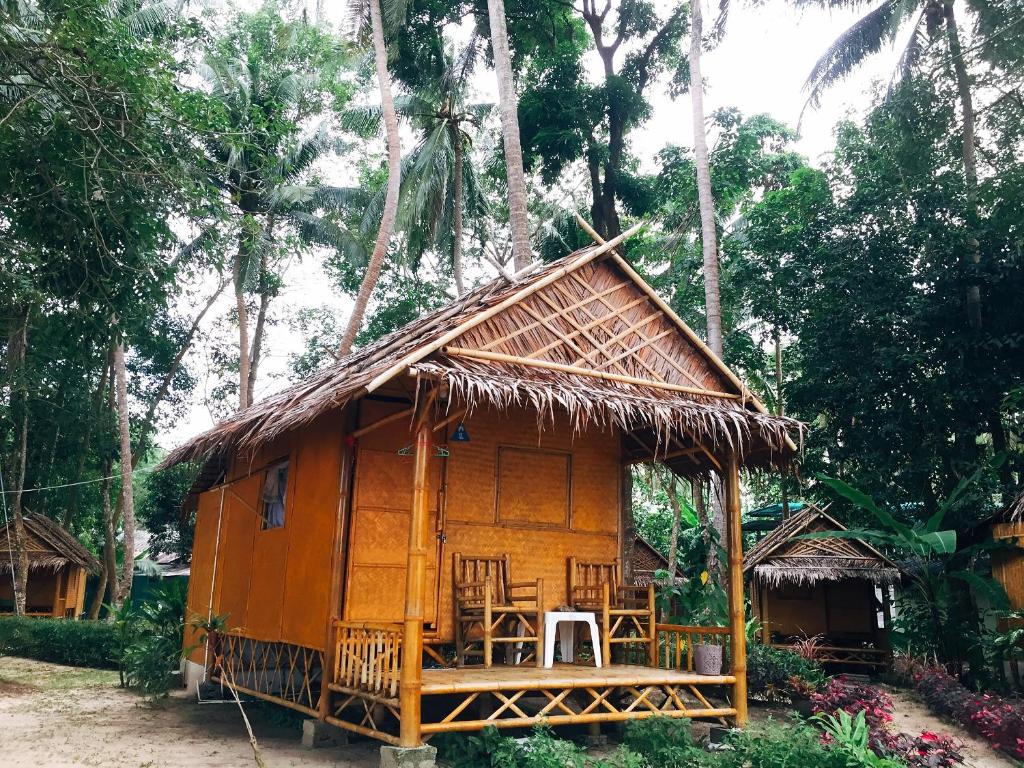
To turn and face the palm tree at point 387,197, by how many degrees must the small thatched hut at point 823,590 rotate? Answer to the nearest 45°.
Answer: approximately 45° to its right

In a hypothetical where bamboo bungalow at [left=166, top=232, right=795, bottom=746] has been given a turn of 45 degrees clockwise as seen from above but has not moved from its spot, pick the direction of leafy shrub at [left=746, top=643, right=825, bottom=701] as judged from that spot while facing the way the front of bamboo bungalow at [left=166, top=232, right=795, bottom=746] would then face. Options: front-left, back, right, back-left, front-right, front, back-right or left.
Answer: back-left

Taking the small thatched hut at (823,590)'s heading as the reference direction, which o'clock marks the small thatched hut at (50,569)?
the small thatched hut at (50,569) is roughly at 3 o'clock from the small thatched hut at (823,590).

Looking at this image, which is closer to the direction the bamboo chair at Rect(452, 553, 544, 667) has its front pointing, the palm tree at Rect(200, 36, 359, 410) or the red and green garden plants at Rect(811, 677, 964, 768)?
the red and green garden plants
